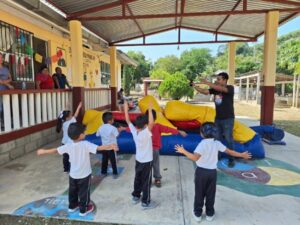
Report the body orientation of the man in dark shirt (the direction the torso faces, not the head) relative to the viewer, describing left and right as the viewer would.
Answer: facing the viewer and to the left of the viewer

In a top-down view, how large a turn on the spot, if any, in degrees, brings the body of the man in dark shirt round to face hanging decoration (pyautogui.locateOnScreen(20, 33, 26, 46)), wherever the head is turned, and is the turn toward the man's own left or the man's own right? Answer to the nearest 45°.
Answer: approximately 45° to the man's own right

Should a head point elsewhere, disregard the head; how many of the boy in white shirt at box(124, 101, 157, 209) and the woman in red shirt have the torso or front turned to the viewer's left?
0

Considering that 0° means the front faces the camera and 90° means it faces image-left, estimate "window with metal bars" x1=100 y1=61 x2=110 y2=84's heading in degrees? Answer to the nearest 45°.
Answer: approximately 315°

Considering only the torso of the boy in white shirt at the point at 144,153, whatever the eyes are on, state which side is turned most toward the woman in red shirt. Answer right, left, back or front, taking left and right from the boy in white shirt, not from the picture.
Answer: left

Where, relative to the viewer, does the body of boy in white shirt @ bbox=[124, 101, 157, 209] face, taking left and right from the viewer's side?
facing away from the viewer and to the right of the viewer

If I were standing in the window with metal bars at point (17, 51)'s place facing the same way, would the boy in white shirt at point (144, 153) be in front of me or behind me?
in front

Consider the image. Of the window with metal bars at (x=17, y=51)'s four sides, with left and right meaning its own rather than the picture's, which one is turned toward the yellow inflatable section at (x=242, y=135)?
front

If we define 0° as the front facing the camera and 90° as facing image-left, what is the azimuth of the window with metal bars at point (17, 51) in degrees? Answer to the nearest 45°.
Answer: approximately 315°

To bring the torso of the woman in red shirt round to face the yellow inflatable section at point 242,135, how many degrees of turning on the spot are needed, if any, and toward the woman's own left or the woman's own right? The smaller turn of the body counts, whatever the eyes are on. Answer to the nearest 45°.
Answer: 0° — they already face it

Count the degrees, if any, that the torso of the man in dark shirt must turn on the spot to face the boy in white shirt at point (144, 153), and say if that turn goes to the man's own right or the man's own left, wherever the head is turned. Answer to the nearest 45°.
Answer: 0° — they already face them

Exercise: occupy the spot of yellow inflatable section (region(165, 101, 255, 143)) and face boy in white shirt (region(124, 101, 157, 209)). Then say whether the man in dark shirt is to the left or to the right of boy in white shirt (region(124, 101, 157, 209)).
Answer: left

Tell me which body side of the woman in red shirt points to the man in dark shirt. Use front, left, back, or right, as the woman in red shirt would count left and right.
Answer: front

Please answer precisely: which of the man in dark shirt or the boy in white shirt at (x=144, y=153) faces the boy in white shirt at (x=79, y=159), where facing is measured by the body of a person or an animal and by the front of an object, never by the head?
the man in dark shirt

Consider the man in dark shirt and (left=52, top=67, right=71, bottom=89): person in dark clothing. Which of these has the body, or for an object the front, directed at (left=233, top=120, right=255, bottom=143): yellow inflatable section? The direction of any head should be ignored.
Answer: the person in dark clothing

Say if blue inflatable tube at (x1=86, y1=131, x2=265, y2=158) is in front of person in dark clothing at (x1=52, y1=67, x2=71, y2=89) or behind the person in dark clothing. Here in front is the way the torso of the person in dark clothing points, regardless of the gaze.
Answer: in front

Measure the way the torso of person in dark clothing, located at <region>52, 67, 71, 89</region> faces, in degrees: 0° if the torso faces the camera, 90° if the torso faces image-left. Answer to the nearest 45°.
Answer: approximately 315°

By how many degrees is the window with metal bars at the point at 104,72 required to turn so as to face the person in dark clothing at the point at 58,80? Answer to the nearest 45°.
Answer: approximately 45° to its right
